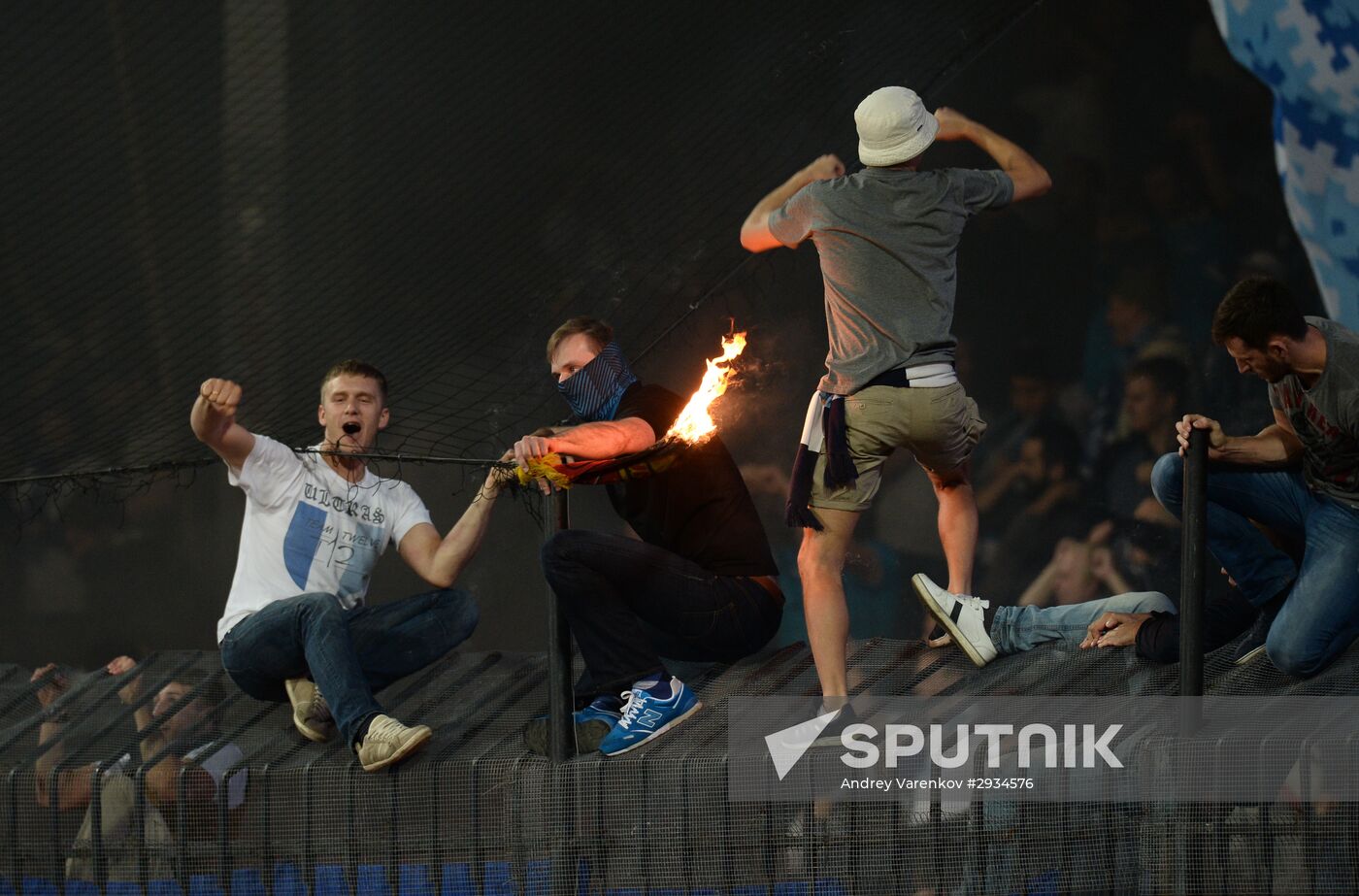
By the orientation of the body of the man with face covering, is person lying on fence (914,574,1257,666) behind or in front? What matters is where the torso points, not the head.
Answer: behind

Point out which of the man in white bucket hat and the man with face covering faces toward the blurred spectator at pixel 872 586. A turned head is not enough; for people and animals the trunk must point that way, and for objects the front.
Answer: the man in white bucket hat

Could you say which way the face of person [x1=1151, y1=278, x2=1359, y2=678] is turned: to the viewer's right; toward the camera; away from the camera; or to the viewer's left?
to the viewer's left

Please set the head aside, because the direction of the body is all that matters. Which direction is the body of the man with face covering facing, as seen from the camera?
to the viewer's left

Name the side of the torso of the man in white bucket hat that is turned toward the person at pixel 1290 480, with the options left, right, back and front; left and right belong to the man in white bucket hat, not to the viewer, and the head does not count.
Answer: right

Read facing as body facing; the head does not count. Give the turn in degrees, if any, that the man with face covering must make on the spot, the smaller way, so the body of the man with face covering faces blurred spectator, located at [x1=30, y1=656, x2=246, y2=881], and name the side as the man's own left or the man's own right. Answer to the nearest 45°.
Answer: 0° — they already face them

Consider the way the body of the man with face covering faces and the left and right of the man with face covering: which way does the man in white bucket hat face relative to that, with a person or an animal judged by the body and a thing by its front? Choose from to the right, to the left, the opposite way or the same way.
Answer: to the right

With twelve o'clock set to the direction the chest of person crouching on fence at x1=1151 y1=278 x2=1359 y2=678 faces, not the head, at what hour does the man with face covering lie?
The man with face covering is roughly at 1 o'clock from the person crouching on fence.

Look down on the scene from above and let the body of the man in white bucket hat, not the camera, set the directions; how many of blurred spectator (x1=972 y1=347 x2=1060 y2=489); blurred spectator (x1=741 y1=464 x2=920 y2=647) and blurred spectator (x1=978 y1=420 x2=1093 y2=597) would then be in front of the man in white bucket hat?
3

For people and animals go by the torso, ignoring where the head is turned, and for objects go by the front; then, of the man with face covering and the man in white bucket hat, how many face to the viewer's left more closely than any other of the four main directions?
1

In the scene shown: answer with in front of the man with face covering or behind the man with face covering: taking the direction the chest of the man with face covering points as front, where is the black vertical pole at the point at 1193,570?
behind

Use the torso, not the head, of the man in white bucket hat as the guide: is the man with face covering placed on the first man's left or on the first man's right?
on the first man's left

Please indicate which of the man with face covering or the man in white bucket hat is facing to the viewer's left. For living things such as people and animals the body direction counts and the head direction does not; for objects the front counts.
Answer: the man with face covering

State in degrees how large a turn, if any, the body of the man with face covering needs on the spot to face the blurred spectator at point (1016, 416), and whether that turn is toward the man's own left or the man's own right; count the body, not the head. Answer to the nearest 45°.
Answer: approximately 135° to the man's own right

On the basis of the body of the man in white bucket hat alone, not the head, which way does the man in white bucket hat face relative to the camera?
away from the camera
